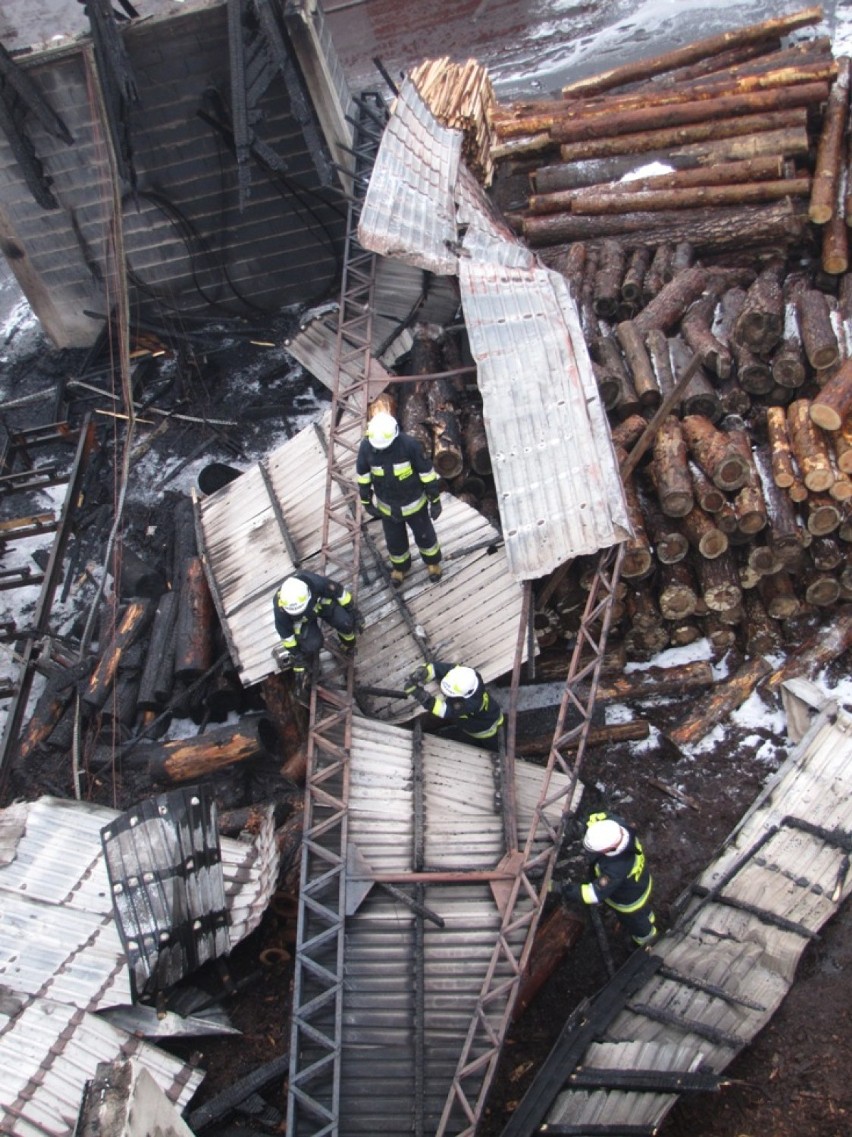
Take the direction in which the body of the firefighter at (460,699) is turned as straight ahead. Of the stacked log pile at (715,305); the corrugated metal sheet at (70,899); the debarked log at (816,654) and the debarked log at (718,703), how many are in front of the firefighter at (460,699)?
1

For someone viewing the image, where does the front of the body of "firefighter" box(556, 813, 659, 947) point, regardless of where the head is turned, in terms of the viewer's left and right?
facing to the left of the viewer

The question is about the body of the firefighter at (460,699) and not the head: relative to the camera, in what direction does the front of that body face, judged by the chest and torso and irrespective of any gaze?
to the viewer's left

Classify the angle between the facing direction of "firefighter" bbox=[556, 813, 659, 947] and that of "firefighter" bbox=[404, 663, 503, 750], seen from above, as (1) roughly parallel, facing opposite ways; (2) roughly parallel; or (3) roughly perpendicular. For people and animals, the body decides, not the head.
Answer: roughly parallel

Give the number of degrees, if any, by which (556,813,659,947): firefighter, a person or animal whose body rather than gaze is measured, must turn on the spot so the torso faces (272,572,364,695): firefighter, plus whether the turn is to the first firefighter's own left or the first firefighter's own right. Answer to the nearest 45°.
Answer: approximately 45° to the first firefighter's own right

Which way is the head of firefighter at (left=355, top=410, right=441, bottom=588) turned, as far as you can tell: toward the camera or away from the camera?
toward the camera

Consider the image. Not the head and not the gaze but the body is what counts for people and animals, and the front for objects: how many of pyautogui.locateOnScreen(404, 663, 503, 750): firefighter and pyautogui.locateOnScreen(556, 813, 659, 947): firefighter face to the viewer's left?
2

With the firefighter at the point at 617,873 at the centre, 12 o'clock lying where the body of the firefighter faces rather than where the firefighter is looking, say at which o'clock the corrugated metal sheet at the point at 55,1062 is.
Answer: The corrugated metal sheet is roughly at 12 o'clock from the firefighter.

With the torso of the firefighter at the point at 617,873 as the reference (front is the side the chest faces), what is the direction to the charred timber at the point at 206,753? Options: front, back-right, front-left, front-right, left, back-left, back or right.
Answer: front-right

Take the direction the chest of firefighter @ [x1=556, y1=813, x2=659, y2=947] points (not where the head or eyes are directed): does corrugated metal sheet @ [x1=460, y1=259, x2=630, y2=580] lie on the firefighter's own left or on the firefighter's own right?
on the firefighter's own right

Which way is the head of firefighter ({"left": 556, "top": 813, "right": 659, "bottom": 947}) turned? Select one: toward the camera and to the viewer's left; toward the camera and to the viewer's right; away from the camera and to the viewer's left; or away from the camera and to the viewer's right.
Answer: toward the camera and to the viewer's left
